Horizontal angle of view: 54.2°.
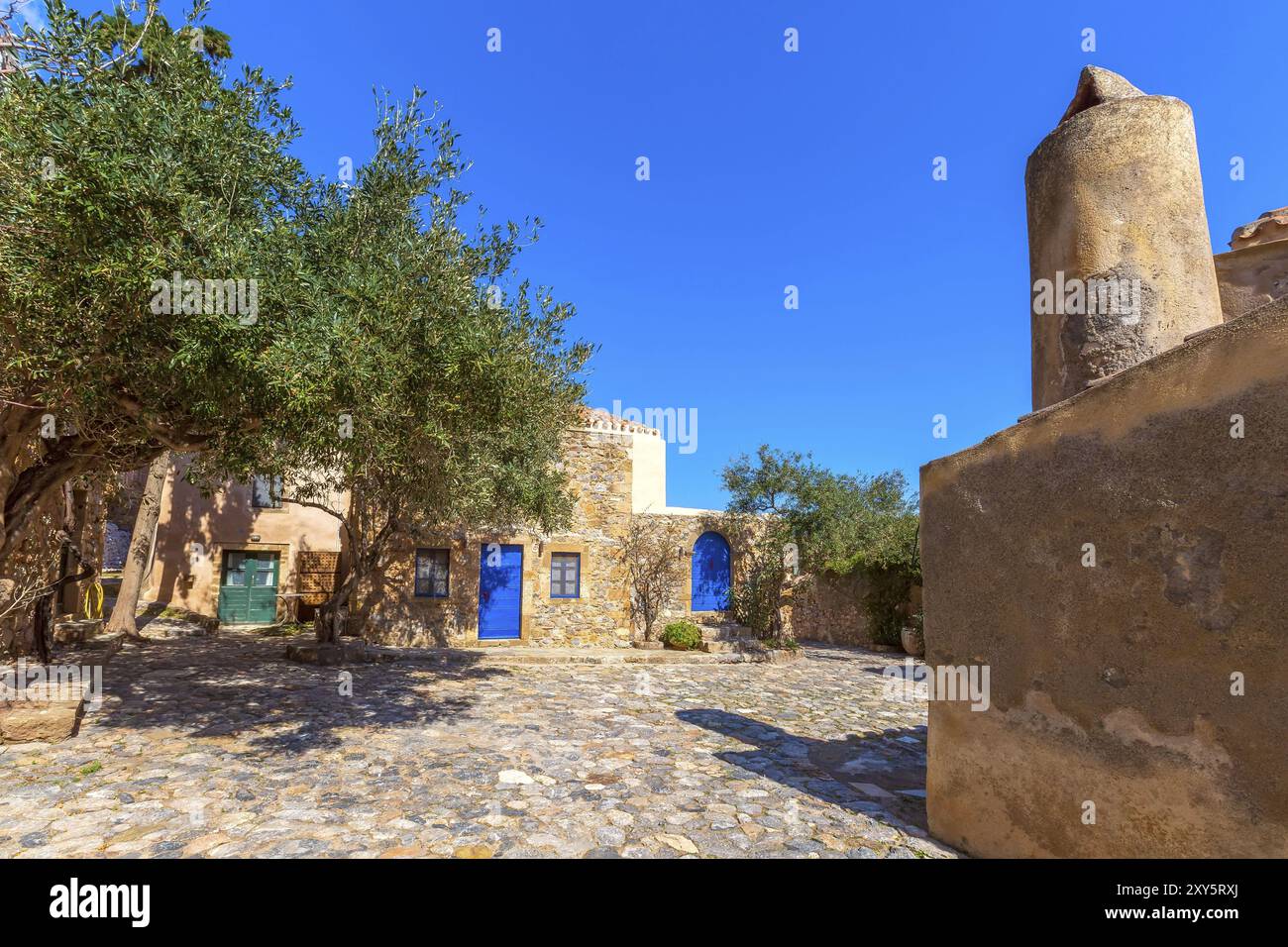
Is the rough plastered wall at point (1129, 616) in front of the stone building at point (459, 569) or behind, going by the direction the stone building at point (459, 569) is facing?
in front

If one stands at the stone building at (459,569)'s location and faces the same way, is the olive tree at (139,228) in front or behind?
in front

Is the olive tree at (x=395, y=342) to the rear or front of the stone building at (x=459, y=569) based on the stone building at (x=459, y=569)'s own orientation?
to the front

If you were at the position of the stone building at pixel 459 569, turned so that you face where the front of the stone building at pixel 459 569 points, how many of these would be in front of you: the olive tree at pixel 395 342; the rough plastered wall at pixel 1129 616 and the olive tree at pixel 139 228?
3

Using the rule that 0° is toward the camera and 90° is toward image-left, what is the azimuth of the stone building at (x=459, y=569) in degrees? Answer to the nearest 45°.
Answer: approximately 0°
